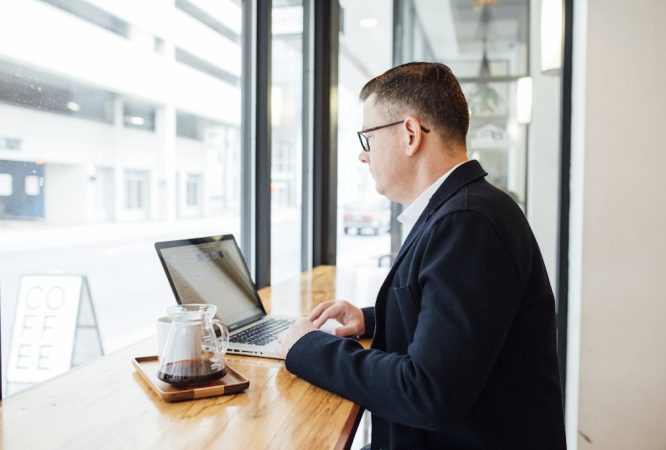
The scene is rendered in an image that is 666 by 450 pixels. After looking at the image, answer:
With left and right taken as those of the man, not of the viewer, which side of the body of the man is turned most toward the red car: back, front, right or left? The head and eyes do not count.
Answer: right

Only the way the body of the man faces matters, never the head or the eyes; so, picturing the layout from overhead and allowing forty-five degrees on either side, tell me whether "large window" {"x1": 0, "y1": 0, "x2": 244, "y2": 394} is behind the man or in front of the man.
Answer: in front

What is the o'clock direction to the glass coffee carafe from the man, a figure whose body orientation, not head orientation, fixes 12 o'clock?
The glass coffee carafe is roughly at 12 o'clock from the man.

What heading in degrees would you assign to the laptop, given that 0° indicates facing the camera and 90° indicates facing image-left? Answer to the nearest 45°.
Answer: approximately 315°

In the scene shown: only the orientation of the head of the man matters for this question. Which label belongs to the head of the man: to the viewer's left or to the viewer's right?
to the viewer's left

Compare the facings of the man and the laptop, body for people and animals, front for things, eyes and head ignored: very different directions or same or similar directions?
very different directions

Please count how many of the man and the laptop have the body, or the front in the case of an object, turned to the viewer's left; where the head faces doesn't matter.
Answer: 1

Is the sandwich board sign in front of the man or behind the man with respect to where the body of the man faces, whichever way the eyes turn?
in front

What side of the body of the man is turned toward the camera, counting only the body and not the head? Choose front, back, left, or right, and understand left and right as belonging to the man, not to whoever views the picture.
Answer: left
